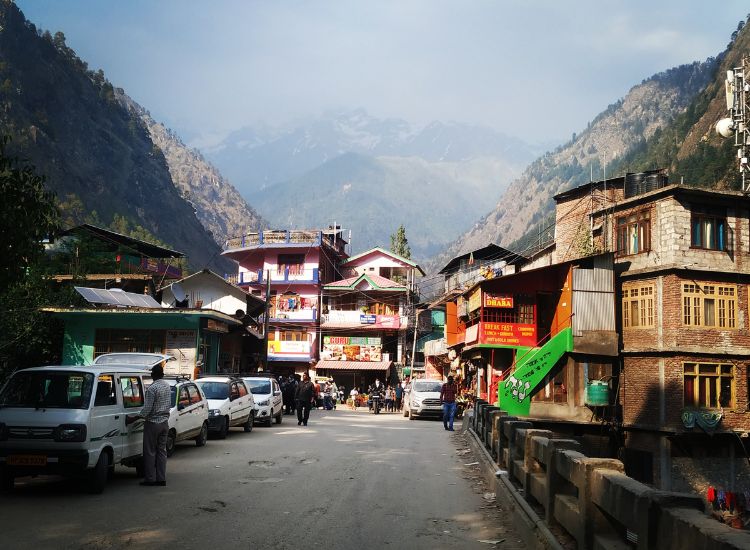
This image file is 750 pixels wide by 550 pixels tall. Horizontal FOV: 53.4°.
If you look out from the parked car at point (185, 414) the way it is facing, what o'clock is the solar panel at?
The solar panel is roughly at 4 o'clock from the parked car.

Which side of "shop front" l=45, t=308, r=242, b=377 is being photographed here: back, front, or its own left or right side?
front

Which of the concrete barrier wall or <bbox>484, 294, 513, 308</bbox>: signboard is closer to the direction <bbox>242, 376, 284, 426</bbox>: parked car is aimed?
the concrete barrier wall

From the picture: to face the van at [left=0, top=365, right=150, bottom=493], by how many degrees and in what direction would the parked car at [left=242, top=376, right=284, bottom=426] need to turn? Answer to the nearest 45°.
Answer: approximately 45° to its left

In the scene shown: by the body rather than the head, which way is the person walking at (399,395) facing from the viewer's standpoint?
toward the camera

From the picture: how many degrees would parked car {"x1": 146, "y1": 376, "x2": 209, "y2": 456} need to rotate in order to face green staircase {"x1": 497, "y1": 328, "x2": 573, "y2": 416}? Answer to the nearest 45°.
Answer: approximately 180°

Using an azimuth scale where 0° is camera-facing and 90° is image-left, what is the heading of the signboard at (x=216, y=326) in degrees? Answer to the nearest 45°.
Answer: approximately 315°

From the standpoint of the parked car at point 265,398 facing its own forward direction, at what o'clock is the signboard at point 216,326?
The signboard is roughly at 4 o'clock from the parked car.

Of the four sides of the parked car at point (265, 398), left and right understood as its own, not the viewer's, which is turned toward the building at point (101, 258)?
right

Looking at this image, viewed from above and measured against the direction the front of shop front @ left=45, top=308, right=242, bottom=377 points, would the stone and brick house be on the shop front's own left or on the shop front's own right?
on the shop front's own left

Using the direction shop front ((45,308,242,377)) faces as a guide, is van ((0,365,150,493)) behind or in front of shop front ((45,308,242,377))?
in front

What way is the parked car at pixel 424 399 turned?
toward the camera

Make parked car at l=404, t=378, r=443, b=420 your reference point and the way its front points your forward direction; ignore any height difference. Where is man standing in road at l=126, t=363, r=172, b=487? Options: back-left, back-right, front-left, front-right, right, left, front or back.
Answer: front
